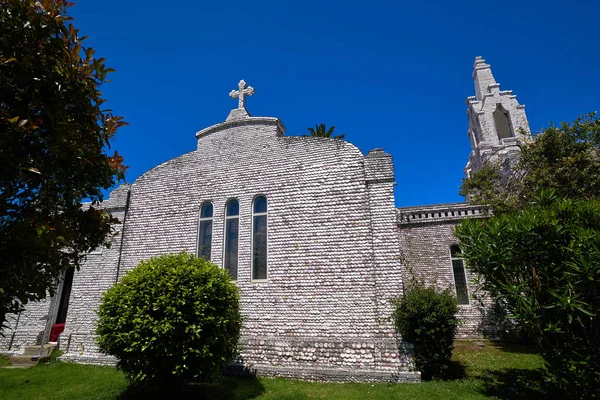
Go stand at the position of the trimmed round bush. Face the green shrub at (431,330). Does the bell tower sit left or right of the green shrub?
left
